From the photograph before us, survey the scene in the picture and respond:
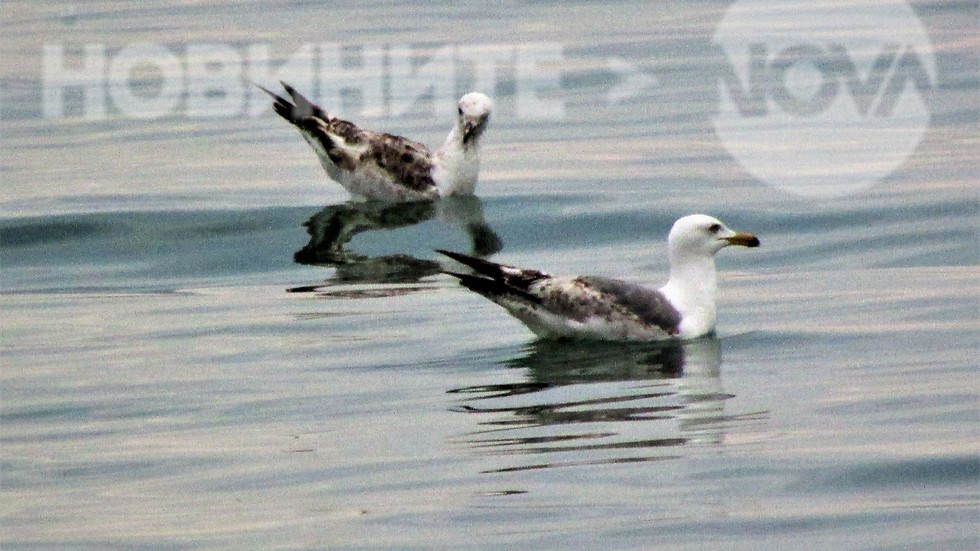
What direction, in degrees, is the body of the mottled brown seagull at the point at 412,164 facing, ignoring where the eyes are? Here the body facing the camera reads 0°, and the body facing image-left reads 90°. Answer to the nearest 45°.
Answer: approximately 270°

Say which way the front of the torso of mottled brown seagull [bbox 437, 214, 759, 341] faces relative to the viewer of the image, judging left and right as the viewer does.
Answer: facing to the right of the viewer

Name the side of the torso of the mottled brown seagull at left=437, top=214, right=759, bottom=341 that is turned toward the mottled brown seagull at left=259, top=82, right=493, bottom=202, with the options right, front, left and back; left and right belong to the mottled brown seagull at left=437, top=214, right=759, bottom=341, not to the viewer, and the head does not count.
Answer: left

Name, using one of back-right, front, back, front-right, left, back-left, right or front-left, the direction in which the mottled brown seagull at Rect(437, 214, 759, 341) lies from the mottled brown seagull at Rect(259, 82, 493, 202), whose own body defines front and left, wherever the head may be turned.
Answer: right

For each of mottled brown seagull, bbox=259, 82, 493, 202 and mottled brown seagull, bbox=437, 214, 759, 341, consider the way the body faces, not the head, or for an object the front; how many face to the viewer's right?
2
